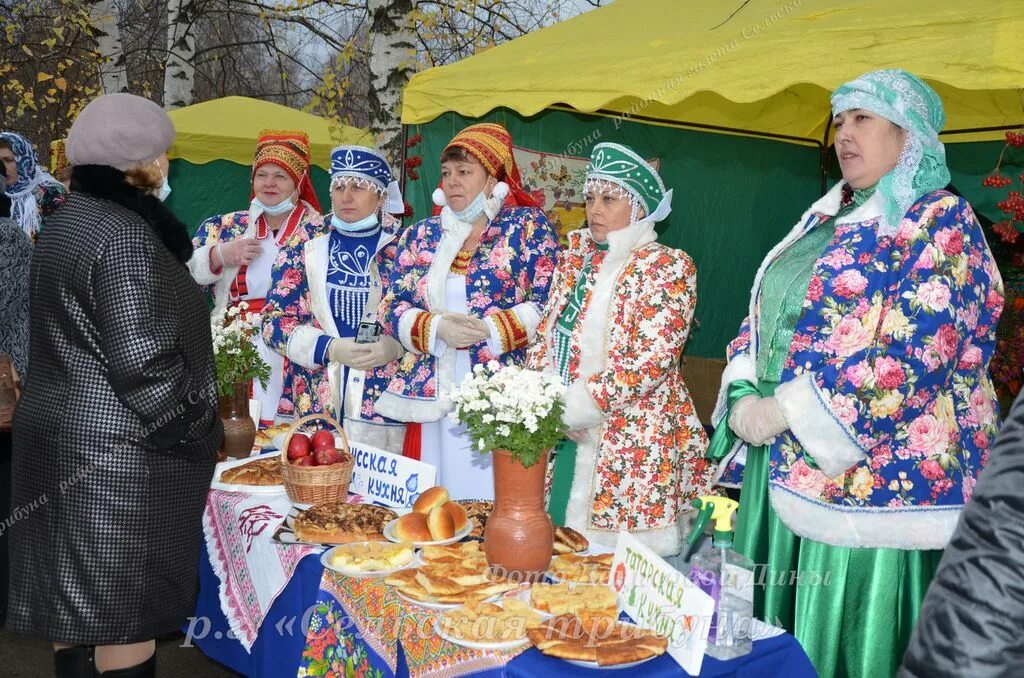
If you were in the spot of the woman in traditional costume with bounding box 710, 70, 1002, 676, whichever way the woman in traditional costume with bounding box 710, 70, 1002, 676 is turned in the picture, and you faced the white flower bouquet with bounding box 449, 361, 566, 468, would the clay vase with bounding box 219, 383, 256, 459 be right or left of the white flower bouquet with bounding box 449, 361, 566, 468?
right

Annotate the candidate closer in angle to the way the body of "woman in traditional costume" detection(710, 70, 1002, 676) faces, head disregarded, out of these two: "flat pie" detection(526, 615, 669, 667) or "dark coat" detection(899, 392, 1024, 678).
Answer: the flat pie

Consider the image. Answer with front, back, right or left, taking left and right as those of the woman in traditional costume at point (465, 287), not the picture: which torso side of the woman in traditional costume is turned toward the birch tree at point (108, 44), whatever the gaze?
right

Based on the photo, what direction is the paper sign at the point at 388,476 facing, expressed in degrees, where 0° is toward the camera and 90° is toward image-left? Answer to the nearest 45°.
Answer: approximately 45°

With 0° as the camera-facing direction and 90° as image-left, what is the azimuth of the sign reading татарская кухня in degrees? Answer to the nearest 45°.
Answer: approximately 45°

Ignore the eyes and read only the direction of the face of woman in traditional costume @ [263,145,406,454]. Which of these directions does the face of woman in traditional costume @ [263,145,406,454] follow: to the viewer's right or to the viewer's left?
to the viewer's left

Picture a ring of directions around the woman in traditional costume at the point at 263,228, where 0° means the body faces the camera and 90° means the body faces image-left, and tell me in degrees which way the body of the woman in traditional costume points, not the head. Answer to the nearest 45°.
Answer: approximately 45°

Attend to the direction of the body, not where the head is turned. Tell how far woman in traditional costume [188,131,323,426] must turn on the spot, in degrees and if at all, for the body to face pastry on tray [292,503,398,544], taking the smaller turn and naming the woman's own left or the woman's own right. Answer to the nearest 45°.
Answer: approximately 45° to the woman's own left

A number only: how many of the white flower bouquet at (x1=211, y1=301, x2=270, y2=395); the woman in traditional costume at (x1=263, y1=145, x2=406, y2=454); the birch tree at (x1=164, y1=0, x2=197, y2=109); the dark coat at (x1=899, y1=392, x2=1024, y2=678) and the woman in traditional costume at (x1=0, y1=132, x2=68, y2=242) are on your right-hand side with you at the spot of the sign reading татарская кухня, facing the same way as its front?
4

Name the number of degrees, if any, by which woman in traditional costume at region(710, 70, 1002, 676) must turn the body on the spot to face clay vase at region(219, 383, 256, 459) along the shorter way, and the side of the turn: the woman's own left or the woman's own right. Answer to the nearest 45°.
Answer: approximately 45° to the woman's own right
